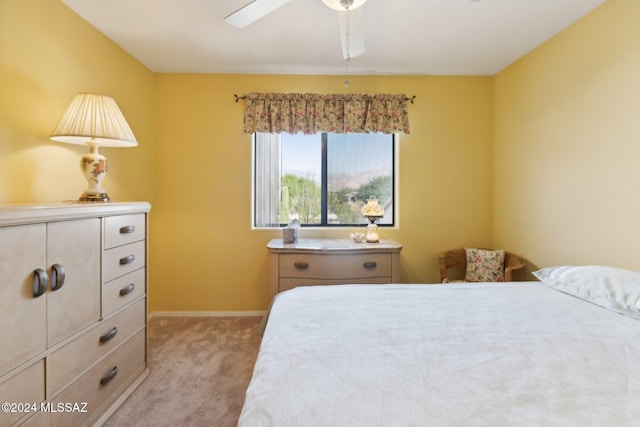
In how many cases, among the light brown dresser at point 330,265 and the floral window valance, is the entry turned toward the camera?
2

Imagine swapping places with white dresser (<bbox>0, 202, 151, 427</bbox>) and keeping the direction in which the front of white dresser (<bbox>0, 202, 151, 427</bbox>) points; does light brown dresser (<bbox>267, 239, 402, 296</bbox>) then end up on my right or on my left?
on my left

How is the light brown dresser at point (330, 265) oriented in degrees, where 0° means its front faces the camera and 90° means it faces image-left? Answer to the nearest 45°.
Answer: approximately 0°

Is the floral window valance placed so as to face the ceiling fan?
yes

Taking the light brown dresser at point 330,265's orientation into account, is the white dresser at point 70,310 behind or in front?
in front

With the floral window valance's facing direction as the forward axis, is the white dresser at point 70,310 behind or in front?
in front

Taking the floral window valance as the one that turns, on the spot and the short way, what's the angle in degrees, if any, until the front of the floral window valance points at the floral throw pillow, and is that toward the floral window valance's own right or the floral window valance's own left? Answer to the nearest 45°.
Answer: approximately 90° to the floral window valance's own left

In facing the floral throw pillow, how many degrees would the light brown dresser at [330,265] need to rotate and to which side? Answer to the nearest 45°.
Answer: approximately 90° to its left

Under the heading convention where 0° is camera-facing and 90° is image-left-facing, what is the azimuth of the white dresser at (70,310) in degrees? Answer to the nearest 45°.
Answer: approximately 315°

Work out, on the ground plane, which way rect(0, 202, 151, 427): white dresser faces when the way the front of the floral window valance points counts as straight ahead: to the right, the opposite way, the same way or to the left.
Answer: to the left
